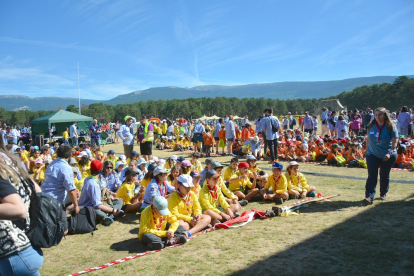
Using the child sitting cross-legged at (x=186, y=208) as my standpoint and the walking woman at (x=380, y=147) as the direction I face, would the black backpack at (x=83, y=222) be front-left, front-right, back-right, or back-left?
back-left

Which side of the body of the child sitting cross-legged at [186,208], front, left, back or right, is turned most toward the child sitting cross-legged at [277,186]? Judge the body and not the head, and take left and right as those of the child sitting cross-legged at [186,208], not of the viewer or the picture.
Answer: left

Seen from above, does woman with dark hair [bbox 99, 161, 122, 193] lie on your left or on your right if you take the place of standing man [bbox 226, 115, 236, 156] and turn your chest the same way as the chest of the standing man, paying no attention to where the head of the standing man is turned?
on your right

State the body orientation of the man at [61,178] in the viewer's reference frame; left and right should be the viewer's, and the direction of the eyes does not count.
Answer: facing away from the viewer and to the right of the viewer

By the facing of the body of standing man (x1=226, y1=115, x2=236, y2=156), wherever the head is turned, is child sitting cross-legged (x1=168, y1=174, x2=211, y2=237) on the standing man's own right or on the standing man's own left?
on the standing man's own right

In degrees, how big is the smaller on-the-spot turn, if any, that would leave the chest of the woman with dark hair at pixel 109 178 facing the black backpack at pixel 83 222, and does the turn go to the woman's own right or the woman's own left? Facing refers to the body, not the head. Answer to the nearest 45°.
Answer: approximately 45° to the woman's own right

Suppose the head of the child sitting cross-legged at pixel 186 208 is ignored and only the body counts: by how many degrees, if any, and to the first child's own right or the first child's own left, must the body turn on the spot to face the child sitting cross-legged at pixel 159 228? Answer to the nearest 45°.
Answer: approximately 90° to the first child's own right
